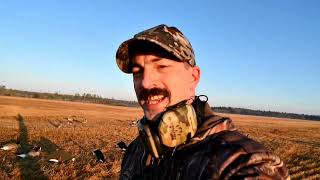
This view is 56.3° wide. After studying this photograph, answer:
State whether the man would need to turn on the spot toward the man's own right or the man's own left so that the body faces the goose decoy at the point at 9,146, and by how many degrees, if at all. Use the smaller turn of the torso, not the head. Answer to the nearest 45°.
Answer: approximately 90° to the man's own right

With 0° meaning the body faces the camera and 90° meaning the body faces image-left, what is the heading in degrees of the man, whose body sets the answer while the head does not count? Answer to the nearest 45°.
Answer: approximately 45°

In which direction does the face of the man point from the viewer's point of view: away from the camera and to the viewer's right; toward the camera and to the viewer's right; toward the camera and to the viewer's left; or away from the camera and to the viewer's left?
toward the camera and to the viewer's left
